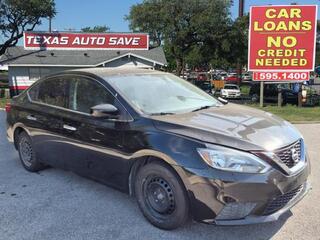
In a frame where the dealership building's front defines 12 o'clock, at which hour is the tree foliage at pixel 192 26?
The tree foliage is roughly at 8 o'clock from the dealership building.

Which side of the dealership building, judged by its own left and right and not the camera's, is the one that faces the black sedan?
front

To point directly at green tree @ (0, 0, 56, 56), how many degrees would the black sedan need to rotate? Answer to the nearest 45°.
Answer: approximately 135° to its left

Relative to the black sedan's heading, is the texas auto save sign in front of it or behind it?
behind

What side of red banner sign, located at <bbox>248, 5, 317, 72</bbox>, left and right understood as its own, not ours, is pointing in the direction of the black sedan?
front

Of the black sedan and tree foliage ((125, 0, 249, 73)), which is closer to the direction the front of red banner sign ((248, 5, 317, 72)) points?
the black sedan

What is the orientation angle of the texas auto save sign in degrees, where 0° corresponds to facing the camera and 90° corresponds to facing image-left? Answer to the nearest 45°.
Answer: approximately 0°

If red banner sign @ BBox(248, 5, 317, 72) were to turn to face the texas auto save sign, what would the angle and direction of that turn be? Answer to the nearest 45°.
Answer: approximately 135° to its right
